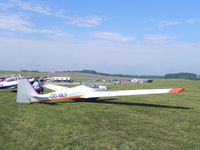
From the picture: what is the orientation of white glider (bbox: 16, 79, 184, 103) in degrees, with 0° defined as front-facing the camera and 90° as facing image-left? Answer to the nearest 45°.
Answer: approximately 225°
